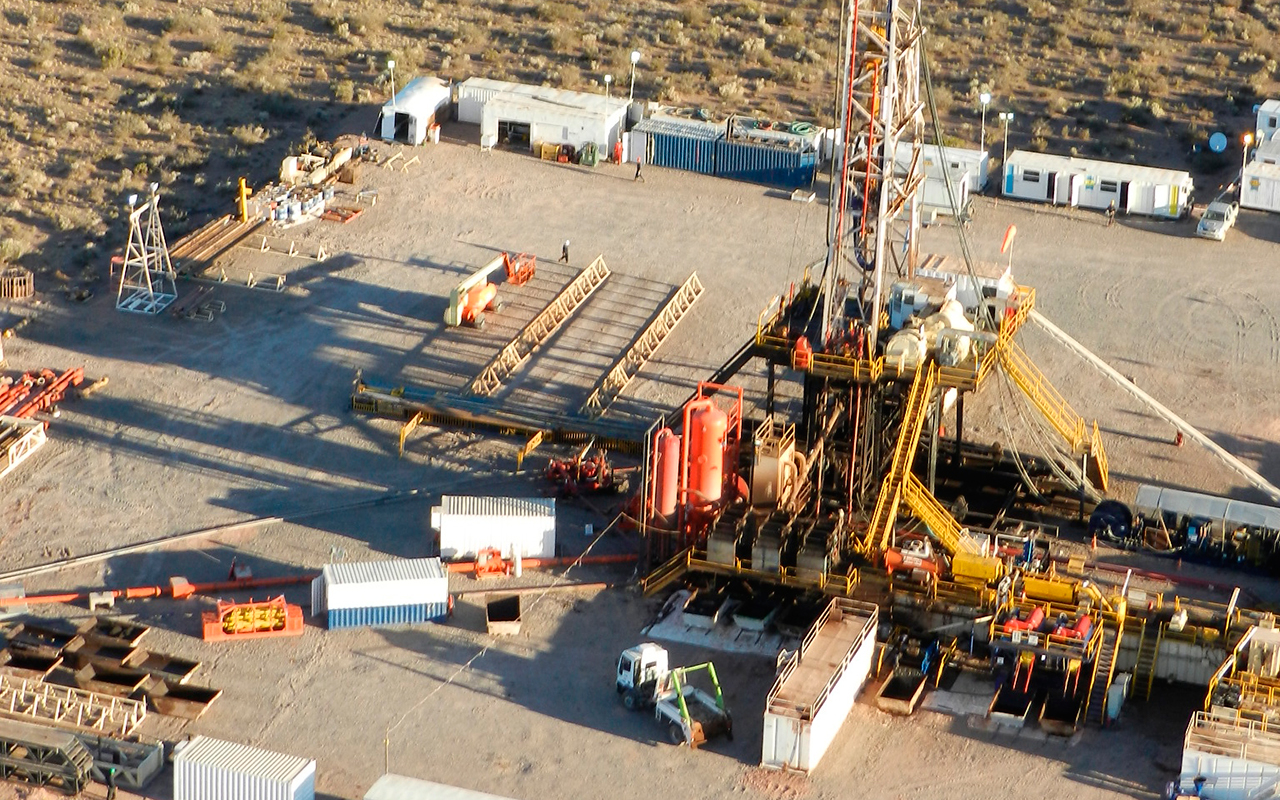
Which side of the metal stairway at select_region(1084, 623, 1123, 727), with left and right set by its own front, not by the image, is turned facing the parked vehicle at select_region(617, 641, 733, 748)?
right

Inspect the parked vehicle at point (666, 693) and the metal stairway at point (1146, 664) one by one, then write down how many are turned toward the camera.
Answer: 1

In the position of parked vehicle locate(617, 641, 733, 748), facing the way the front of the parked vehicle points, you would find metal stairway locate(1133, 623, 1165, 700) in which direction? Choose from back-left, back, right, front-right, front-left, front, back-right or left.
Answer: back-right

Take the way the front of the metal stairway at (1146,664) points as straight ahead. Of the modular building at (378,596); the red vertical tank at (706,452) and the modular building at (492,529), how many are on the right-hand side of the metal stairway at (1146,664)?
3

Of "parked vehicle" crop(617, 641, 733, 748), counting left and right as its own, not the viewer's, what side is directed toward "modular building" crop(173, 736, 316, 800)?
left

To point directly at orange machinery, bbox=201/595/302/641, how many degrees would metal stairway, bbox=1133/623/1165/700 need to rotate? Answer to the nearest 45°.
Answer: approximately 90° to its right

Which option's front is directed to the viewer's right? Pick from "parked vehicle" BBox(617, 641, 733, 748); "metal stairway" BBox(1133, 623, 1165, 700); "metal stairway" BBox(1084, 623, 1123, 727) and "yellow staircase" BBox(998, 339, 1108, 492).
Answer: the yellow staircase

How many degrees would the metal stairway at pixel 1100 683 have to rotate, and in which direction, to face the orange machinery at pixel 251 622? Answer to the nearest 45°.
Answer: approximately 90° to its right

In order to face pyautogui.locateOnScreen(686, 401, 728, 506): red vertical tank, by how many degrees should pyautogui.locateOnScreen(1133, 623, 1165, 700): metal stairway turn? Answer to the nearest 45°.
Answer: approximately 90° to its right

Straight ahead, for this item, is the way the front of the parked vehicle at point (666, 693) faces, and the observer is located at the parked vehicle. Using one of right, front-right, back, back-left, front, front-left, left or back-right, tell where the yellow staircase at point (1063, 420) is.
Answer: right
